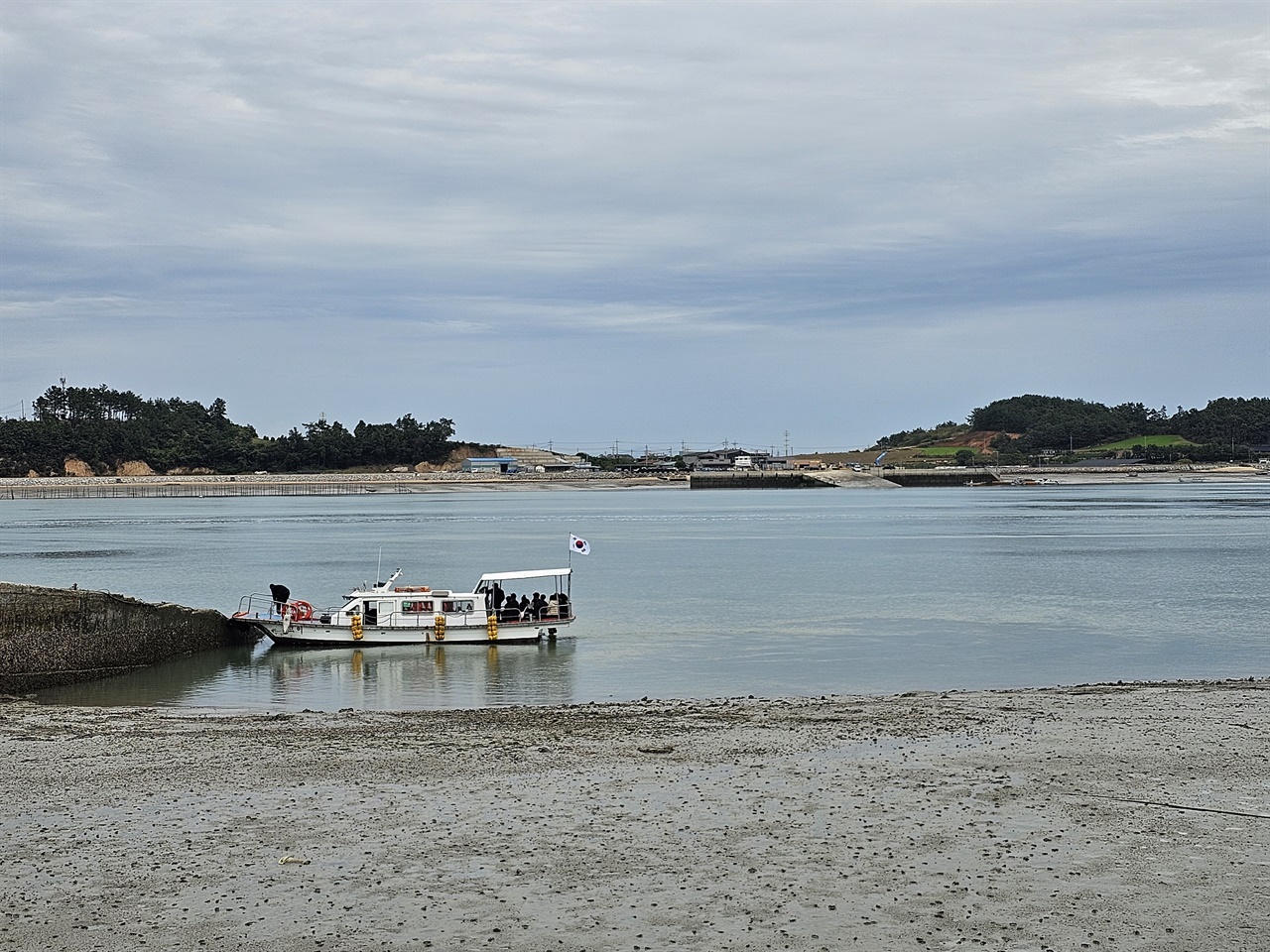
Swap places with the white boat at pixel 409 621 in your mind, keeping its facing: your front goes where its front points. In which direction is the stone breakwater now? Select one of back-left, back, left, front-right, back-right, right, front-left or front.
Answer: front-left

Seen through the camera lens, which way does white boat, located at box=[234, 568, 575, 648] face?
facing to the left of the viewer
